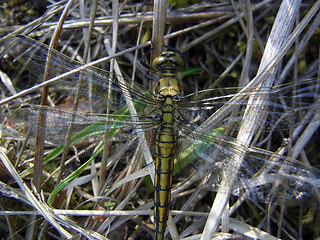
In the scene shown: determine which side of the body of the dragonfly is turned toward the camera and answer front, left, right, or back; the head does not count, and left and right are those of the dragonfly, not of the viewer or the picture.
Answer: back
